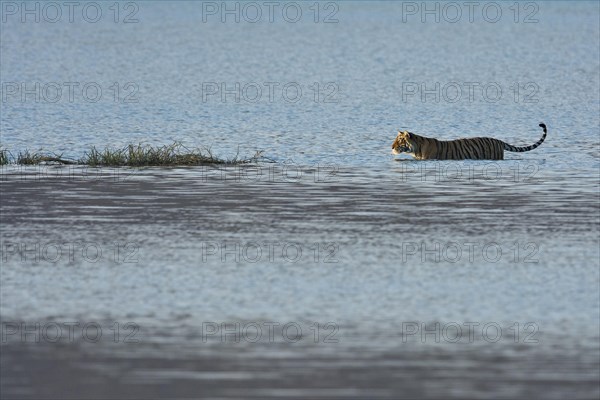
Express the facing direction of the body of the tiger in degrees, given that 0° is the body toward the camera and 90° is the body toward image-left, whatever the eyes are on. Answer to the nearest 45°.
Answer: approximately 90°

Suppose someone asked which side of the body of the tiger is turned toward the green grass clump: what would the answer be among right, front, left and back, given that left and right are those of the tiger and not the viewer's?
front
